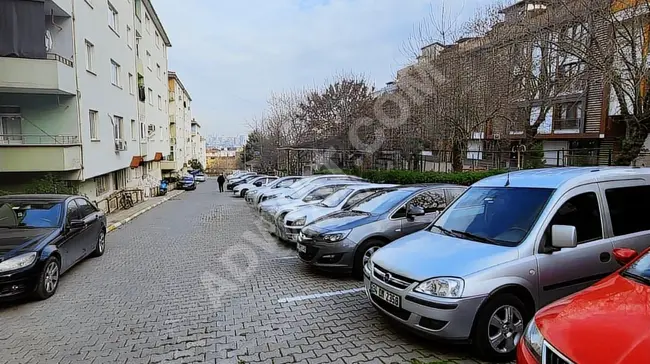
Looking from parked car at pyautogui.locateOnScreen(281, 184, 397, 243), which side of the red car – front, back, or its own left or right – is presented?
right

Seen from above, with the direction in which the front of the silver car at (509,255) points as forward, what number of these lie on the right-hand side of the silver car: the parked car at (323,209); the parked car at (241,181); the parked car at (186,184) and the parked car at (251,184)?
4

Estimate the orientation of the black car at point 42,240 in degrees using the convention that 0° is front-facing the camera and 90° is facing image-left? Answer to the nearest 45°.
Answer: approximately 45°

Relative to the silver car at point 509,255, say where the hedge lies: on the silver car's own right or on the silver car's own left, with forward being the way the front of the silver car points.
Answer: on the silver car's own right

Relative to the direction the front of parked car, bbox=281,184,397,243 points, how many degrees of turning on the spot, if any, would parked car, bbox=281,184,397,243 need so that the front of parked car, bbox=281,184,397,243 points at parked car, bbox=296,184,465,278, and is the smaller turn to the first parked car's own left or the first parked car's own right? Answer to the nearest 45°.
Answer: approximately 45° to the first parked car's own left

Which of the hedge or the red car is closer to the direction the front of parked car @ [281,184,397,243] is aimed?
the red car

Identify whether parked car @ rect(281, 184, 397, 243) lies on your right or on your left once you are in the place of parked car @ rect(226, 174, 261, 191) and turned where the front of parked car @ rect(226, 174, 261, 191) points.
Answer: on your left

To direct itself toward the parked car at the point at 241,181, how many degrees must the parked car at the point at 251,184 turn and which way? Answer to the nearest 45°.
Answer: approximately 135° to its right

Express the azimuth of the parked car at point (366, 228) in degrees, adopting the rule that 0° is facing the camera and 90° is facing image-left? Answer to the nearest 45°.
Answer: approximately 45°

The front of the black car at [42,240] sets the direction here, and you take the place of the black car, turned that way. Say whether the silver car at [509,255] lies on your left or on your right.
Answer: on your left

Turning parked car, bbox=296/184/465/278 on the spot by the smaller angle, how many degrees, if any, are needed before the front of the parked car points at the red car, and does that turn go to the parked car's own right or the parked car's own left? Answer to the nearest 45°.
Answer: approximately 90° to the parked car's own left
